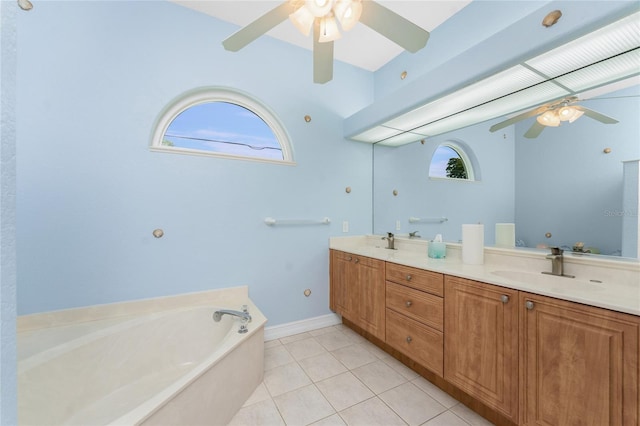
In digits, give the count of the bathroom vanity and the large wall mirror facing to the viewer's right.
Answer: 0

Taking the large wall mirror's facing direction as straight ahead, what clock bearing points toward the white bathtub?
The white bathtub is roughly at 12 o'clock from the large wall mirror.

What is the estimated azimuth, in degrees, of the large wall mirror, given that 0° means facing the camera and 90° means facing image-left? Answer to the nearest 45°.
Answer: approximately 45°
